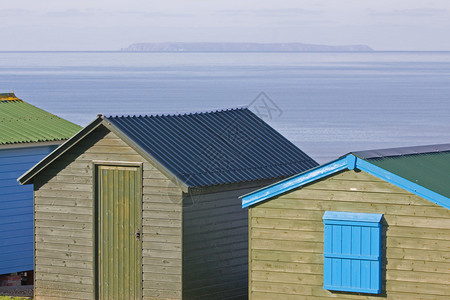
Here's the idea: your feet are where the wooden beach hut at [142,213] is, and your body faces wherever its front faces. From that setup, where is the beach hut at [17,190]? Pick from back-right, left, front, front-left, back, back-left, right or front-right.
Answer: right

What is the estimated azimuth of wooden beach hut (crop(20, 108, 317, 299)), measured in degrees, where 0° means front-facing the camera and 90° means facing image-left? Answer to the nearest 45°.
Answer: approximately 45°

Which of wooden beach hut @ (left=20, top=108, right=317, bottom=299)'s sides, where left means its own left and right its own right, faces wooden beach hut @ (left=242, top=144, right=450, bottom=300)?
left
